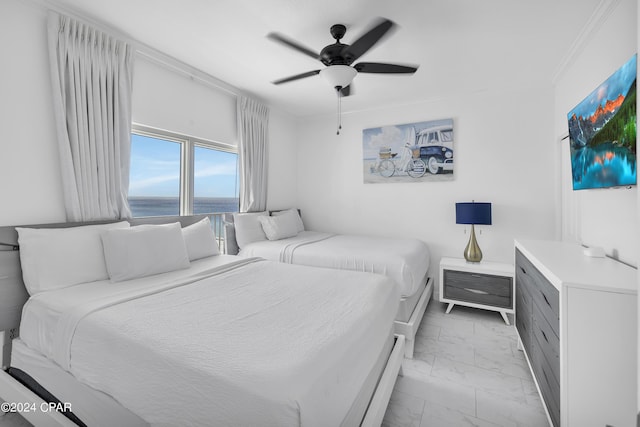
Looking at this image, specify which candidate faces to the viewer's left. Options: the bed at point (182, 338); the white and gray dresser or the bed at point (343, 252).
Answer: the white and gray dresser

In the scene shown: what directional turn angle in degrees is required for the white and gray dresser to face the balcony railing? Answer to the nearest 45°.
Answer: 0° — it already faces it

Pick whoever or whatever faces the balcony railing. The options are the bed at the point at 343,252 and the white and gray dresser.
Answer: the white and gray dresser

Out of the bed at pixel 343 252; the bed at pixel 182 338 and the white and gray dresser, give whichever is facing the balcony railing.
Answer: the white and gray dresser

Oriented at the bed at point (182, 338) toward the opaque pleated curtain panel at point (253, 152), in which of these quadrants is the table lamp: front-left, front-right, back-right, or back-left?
front-right

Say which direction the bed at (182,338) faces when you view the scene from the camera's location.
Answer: facing the viewer and to the right of the viewer

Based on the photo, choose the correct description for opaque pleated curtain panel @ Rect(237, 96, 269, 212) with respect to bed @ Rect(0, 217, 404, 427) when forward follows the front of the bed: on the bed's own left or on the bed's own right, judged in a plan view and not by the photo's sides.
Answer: on the bed's own left

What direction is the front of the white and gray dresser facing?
to the viewer's left

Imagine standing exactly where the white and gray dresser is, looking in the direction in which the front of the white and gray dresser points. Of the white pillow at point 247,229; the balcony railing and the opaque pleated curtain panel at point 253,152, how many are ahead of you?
3

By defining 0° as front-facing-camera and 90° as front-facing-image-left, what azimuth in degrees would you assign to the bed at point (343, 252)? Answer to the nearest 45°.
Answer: approximately 315°

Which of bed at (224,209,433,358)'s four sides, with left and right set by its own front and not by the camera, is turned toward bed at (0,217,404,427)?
right

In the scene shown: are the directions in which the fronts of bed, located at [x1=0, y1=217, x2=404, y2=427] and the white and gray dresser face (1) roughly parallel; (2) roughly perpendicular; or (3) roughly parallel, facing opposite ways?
roughly parallel, facing opposite ways

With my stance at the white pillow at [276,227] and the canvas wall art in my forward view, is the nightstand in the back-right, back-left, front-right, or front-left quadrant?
front-right

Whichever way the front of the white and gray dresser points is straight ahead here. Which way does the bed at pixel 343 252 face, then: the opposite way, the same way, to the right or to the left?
the opposite way

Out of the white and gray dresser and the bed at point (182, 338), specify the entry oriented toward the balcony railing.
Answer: the white and gray dresser

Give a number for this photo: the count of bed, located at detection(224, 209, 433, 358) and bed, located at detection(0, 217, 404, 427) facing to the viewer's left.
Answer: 0

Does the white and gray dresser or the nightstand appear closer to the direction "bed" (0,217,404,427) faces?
the white and gray dresser

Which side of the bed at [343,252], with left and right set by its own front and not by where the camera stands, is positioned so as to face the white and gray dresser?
front

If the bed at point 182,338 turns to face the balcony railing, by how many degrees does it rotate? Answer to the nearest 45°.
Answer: approximately 135° to its left
